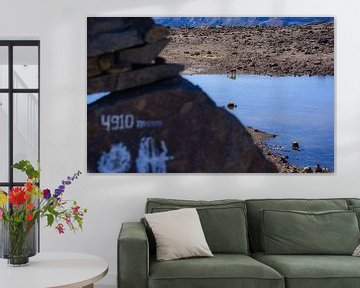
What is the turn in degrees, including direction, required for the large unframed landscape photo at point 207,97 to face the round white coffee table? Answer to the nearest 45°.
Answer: approximately 45° to its right

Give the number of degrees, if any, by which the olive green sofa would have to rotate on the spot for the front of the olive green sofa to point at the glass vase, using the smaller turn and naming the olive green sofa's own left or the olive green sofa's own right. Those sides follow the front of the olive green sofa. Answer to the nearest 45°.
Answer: approximately 90° to the olive green sofa's own right

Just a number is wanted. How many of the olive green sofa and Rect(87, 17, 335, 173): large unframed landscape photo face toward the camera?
2

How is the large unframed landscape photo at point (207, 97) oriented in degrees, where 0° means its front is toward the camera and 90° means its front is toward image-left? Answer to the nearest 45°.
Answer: approximately 0°

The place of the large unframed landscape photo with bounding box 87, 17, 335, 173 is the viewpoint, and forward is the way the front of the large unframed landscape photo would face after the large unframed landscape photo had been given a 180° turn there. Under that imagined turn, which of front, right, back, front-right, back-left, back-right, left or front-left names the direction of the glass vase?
back-left

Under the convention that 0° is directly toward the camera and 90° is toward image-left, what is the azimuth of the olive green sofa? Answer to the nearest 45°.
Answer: approximately 0°
